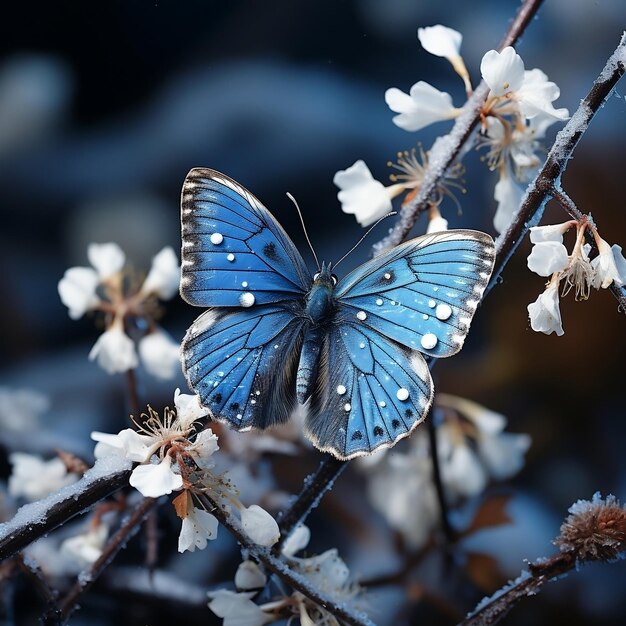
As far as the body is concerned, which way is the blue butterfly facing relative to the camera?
away from the camera
